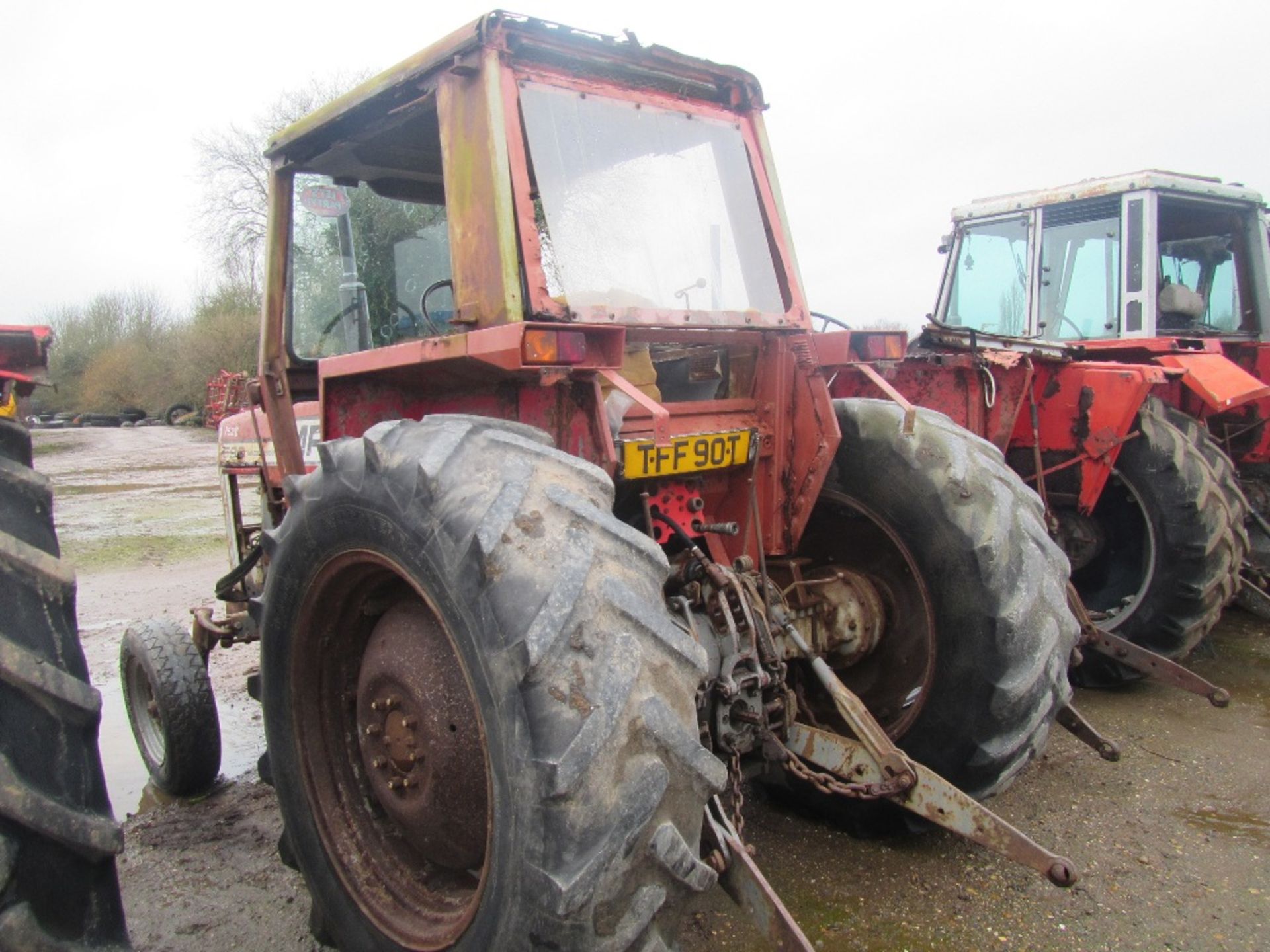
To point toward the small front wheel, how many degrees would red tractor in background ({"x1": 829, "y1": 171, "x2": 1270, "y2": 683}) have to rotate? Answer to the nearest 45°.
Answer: approximately 90° to its left

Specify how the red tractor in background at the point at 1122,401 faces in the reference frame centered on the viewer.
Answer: facing away from the viewer and to the left of the viewer

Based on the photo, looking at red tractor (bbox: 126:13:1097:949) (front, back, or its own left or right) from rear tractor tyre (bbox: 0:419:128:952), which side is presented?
left

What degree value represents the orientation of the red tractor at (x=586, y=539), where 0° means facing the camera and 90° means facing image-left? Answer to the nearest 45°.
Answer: approximately 135°

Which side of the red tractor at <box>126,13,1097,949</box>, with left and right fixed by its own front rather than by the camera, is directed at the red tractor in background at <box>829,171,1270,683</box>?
right
